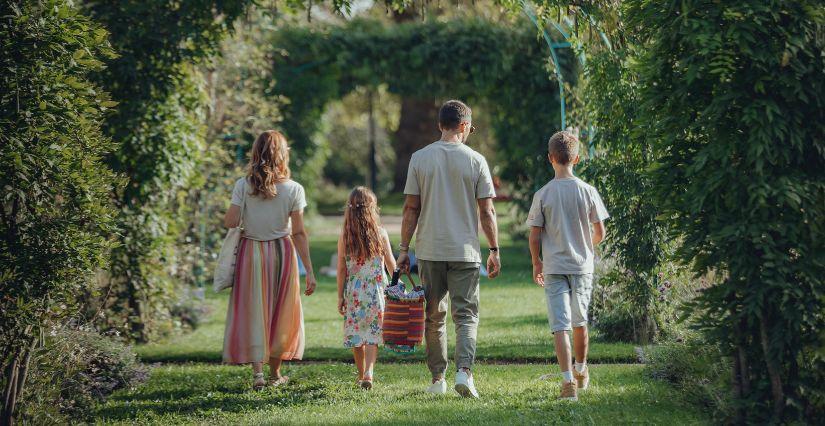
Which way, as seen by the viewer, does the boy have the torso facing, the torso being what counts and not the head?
away from the camera

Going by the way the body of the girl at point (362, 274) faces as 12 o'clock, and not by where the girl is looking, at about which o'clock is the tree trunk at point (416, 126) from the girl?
The tree trunk is roughly at 12 o'clock from the girl.

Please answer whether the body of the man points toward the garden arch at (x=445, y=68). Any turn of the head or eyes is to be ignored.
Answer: yes

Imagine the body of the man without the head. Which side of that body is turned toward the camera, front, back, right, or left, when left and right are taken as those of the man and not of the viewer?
back

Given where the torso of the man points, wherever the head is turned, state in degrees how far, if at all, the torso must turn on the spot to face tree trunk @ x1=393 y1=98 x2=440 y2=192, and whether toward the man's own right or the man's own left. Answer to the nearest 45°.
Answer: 0° — they already face it

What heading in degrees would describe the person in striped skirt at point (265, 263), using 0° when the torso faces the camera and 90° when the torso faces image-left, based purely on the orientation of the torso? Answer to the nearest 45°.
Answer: approximately 180°

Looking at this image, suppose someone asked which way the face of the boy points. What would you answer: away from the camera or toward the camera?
away from the camera

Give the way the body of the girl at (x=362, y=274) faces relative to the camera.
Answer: away from the camera
